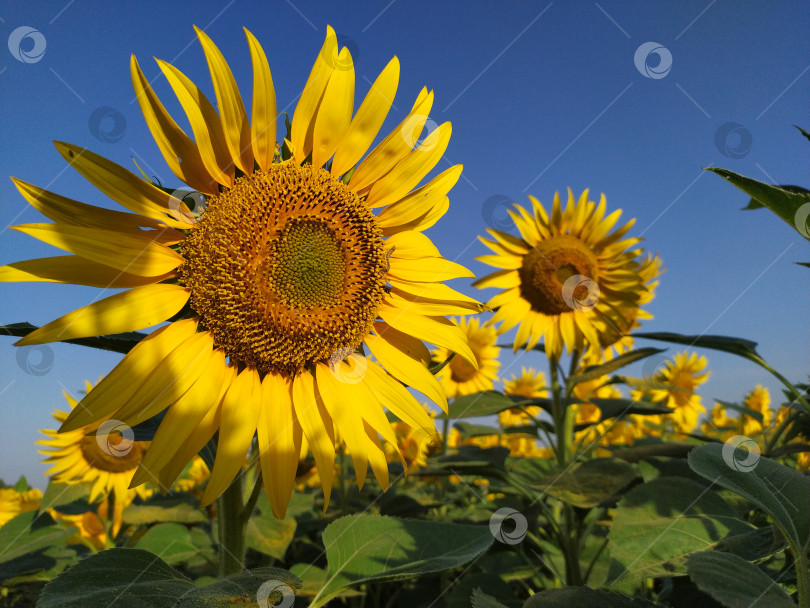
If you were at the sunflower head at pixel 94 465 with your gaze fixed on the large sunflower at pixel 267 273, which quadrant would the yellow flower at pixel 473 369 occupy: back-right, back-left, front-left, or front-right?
back-left

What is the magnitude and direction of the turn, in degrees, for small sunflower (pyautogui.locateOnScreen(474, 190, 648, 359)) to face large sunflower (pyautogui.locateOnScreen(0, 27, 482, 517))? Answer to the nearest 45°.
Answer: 0° — it already faces it

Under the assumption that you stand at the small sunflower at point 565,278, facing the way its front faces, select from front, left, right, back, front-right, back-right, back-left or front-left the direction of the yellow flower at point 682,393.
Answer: back-left

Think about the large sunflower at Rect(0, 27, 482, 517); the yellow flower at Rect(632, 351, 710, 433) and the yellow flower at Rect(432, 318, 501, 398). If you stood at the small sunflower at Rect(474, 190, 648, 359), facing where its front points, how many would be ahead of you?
1

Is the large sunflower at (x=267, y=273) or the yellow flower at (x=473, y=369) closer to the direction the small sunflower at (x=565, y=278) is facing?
the large sunflower

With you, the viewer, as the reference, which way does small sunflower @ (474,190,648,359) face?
facing the viewer

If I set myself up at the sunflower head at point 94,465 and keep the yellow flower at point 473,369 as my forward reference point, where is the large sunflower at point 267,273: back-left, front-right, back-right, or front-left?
back-right

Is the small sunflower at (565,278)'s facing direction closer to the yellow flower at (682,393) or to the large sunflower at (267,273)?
the large sunflower
